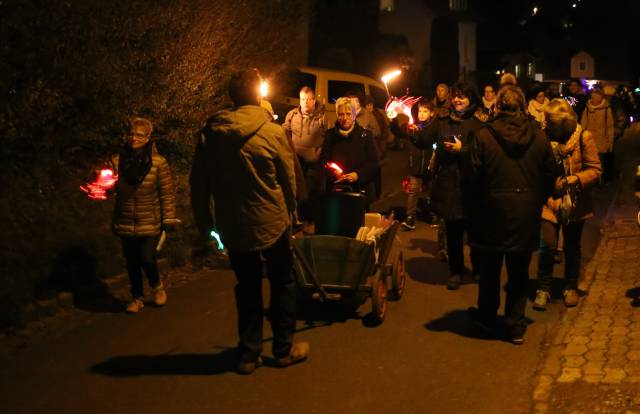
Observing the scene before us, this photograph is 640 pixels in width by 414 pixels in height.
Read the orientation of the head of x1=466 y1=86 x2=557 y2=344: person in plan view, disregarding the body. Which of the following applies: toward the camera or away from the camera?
away from the camera

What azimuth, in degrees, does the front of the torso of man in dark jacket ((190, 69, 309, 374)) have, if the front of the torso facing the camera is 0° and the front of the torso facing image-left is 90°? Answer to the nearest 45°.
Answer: approximately 225°

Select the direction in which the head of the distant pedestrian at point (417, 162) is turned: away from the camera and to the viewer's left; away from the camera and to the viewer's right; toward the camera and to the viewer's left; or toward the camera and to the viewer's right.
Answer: toward the camera and to the viewer's left

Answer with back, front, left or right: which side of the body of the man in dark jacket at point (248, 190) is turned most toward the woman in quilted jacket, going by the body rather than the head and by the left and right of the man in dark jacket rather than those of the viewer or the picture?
left

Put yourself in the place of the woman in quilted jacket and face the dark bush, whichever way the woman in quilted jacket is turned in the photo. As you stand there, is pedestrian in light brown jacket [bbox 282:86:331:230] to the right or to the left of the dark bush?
right

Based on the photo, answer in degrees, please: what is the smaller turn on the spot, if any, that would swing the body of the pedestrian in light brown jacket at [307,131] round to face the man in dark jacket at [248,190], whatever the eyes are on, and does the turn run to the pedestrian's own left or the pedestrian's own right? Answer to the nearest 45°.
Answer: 0° — they already face them

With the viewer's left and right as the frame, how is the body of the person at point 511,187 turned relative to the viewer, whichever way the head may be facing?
facing away from the viewer

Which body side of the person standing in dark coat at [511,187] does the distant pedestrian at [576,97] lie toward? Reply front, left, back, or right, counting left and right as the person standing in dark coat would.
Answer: front

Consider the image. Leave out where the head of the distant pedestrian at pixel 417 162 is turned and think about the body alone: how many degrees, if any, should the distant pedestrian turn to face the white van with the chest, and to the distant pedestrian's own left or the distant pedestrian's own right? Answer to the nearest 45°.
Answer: approximately 135° to the distant pedestrian's own right

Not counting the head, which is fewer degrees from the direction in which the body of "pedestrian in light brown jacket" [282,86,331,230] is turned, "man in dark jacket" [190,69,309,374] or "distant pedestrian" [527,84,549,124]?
the man in dark jacket

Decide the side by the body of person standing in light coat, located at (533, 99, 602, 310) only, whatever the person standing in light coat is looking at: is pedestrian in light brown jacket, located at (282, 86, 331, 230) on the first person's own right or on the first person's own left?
on the first person's own right
